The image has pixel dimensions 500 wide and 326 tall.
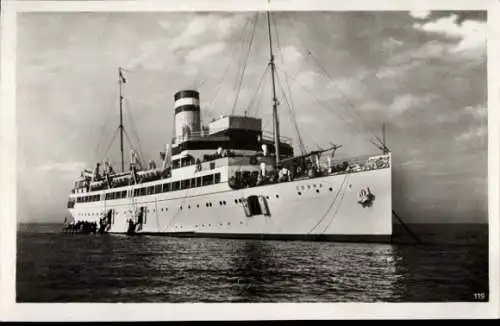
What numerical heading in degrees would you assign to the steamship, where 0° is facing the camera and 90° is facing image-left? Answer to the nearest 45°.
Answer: approximately 315°
